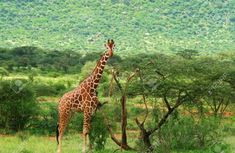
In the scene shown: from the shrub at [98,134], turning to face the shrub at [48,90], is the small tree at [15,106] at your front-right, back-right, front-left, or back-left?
front-left

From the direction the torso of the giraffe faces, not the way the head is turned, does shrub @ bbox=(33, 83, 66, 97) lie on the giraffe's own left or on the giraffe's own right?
on the giraffe's own left

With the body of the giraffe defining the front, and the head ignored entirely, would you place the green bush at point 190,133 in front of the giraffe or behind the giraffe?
in front

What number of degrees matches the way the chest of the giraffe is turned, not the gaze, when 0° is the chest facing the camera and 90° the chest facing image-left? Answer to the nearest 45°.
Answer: approximately 270°

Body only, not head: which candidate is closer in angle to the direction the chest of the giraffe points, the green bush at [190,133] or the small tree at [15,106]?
the green bush

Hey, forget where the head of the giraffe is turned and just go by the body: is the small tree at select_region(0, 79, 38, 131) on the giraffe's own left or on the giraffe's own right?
on the giraffe's own left
